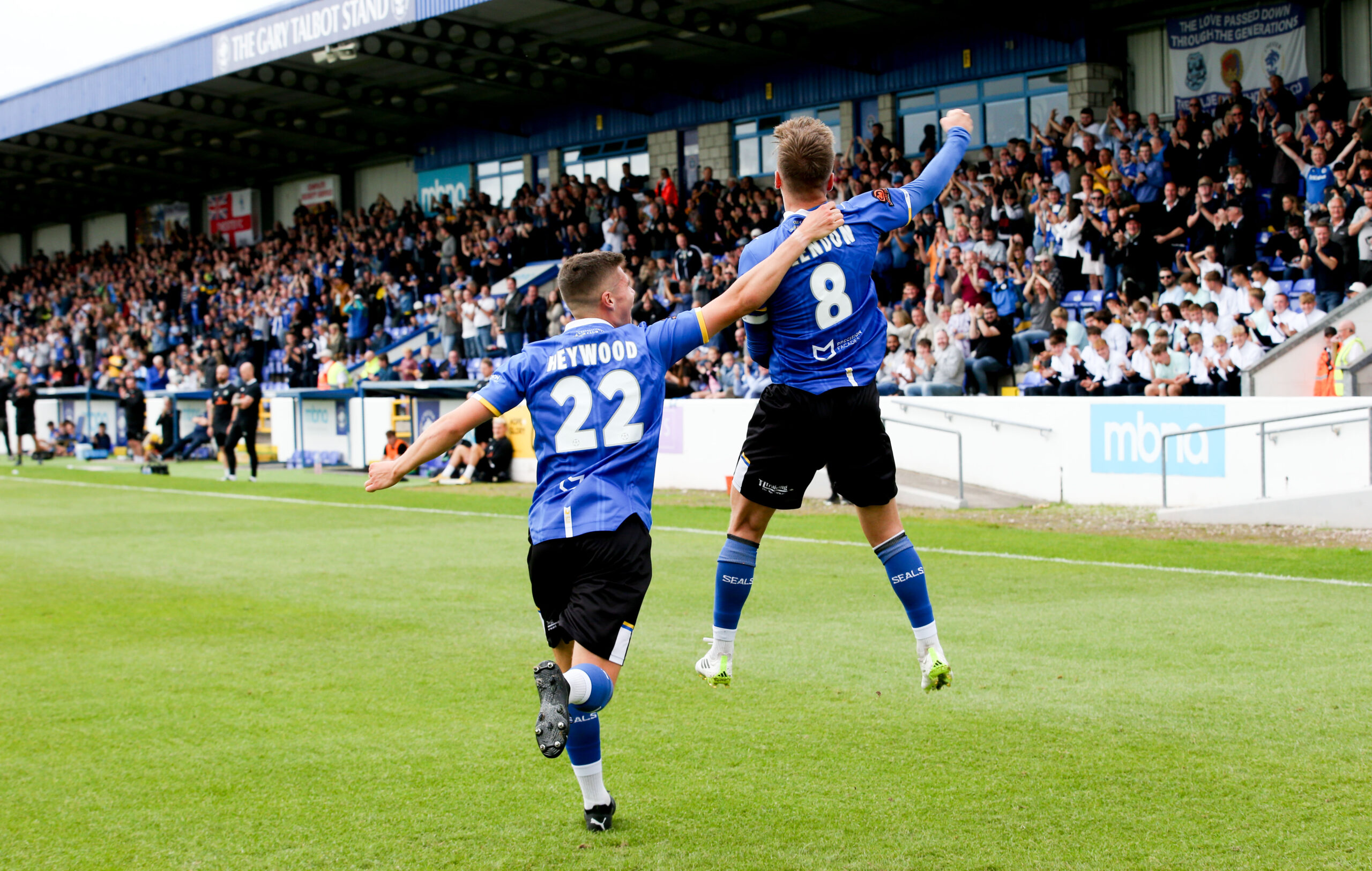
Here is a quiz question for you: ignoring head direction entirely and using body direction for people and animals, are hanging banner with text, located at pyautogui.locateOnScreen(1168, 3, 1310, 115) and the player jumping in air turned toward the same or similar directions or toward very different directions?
very different directions

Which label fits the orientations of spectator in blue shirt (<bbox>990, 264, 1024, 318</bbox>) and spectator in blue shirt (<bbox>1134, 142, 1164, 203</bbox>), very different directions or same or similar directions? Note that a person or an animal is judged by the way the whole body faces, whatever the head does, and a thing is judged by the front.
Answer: same or similar directions

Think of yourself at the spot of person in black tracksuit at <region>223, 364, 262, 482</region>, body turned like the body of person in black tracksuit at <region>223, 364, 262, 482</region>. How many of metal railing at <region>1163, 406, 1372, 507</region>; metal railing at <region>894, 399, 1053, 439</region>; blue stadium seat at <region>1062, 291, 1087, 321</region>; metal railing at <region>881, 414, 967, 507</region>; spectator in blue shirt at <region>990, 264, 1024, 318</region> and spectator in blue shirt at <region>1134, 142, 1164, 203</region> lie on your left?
6

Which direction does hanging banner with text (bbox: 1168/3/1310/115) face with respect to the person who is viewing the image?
facing the viewer

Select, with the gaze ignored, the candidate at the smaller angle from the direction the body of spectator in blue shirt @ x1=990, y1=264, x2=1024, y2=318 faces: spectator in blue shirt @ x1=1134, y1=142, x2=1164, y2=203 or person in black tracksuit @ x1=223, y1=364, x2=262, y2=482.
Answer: the person in black tracksuit

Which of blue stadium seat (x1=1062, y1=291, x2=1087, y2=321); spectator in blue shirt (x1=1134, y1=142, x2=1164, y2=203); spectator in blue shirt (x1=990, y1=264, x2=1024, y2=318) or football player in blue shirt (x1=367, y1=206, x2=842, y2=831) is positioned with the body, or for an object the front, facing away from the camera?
the football player in blue shirt

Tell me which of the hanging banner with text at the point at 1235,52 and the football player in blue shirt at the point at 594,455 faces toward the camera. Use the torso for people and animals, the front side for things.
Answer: the hanging banner with text

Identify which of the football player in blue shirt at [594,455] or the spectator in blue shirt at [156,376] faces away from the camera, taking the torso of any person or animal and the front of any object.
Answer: the football player in blue shirt

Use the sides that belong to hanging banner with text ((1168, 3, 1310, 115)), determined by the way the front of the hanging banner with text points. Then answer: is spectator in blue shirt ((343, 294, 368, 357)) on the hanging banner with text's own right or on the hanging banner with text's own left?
on the hanging banner with text's own right

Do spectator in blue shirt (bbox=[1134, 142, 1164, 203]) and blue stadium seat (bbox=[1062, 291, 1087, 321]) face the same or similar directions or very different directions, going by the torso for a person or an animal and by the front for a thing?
same or similar directions

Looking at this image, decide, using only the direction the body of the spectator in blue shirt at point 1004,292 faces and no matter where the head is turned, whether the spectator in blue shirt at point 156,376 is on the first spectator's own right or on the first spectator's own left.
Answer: on the first spectator's own right

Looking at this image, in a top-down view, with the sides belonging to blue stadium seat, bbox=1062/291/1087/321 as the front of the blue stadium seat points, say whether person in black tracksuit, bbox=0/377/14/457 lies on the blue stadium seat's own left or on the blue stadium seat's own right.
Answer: on the blue stadium seat's own right

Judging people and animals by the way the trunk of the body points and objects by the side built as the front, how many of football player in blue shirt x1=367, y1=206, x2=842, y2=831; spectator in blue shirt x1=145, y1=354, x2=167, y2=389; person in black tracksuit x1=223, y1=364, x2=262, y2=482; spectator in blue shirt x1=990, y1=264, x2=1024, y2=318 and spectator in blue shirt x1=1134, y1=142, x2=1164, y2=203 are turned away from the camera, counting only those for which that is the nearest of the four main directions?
1

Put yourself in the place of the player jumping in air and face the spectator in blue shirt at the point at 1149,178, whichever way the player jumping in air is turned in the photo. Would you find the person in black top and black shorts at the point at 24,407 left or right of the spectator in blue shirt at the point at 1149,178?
left

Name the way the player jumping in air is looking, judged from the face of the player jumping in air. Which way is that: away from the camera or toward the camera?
away from the camera

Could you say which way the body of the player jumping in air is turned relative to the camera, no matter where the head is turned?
away from the camera

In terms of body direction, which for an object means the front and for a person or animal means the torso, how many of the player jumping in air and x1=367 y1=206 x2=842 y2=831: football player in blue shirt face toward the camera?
0

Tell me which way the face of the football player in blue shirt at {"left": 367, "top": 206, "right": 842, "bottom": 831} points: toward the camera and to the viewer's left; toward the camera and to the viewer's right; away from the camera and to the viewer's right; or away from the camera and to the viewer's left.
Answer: away from the camera and to the viewer's right
